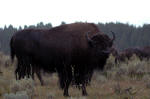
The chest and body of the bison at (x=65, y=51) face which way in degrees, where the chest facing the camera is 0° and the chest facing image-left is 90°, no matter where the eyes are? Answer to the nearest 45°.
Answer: approximately 315°
